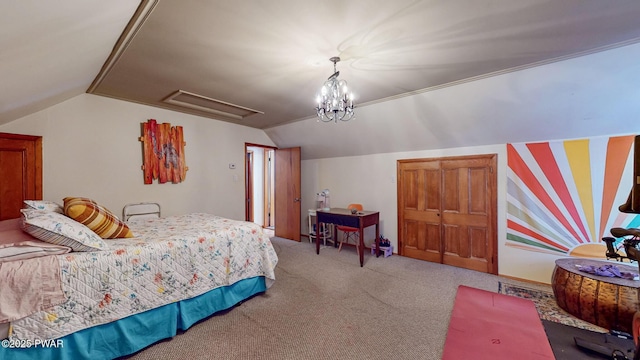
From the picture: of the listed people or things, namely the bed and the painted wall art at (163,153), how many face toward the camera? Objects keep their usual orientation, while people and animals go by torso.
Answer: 1

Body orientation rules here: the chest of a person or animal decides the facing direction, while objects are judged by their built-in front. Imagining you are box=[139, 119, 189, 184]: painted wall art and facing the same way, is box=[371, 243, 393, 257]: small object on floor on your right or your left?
on your left

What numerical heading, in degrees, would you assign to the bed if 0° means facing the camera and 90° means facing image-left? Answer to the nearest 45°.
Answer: approximately 225°

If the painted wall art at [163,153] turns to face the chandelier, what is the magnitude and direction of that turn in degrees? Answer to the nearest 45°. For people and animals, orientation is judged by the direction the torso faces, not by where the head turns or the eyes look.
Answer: approximately 45° to its left

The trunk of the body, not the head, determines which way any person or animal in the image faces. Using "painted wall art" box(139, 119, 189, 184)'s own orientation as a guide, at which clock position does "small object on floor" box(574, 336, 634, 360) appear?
The small object on floor is roughly at 11 o'clock from the painted wall art.

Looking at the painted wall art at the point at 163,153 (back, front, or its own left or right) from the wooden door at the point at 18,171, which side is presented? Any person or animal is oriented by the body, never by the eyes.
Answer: right

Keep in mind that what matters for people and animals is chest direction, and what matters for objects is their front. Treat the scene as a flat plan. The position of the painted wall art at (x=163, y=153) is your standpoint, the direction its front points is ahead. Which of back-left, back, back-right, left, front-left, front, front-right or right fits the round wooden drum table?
front-left

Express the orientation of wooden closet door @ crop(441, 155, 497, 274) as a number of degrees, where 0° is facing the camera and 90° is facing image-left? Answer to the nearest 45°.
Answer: approximately 45°

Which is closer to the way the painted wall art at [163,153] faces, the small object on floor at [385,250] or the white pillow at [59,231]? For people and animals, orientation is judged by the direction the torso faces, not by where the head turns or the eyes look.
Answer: the white pillow

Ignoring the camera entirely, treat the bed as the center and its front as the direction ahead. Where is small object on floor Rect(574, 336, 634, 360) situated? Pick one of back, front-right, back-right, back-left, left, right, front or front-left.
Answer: right

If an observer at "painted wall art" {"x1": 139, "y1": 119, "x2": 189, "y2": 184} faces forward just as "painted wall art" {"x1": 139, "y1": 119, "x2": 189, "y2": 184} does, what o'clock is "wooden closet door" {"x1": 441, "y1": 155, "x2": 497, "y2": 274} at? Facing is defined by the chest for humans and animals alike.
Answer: The wooden closet door is roughly at 10 o'clock from the painted wall art.

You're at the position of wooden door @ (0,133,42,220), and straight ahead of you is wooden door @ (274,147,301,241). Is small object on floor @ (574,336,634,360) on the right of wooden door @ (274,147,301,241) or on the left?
right
